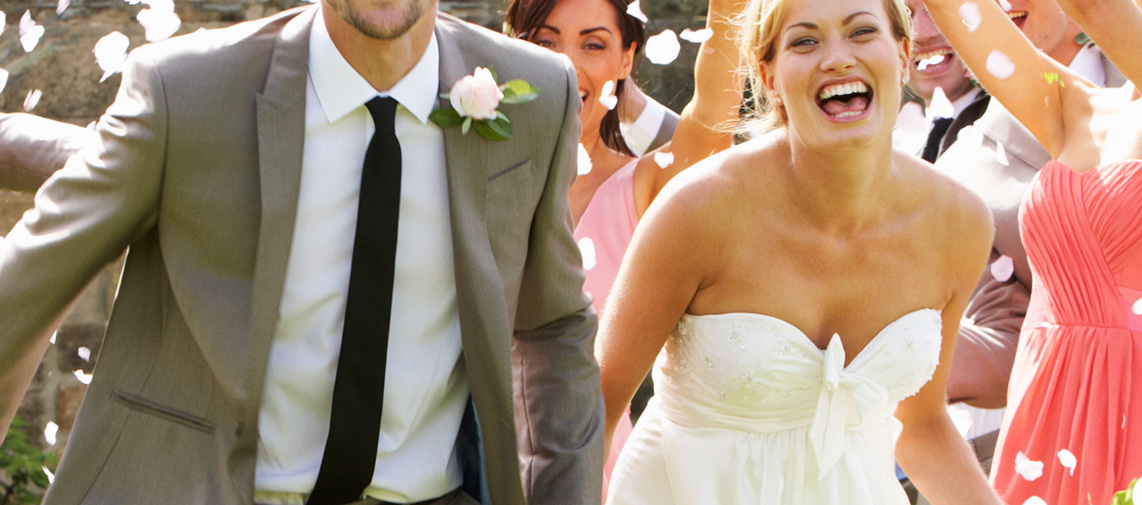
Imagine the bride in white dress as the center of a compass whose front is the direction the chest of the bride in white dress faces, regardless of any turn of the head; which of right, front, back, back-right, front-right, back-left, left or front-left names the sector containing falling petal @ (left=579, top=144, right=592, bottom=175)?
back-right

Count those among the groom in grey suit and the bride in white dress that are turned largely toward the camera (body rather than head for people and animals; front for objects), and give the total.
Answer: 2

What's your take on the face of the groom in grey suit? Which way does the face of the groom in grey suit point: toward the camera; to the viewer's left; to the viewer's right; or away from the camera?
toward the camera

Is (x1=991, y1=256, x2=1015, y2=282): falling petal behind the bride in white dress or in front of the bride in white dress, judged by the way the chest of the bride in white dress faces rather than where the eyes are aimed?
behind

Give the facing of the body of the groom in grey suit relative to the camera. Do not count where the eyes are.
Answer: toward the camera

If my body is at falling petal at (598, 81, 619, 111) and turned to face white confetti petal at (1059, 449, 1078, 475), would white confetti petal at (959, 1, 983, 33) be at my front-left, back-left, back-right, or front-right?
front-left

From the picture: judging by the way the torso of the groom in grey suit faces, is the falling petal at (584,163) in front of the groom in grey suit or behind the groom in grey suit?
behind

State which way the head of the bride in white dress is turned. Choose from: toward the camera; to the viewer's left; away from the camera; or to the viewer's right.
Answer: toward the camera

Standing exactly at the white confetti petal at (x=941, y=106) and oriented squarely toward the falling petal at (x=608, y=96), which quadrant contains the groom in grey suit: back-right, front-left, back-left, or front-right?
front-left

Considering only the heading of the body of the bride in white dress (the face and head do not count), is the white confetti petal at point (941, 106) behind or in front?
behind
